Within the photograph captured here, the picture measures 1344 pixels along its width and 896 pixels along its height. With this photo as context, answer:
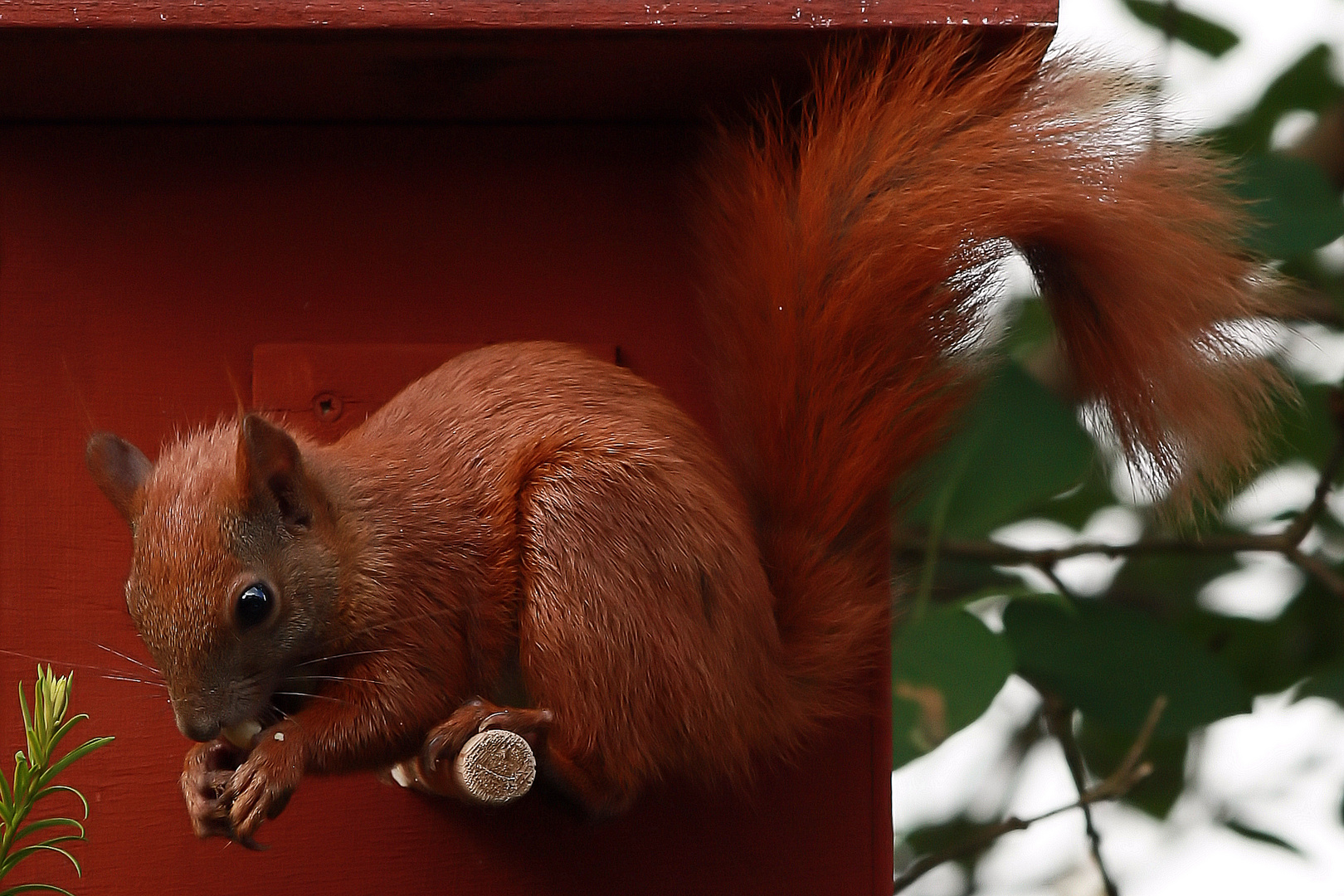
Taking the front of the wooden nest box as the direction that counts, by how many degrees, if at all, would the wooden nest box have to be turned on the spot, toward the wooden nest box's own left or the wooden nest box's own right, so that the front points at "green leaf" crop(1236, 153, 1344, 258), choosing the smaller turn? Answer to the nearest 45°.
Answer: approximately 90° to the wooden nest box's own left

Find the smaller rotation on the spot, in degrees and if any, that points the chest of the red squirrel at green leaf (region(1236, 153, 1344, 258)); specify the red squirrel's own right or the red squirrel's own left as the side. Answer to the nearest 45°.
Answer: approximately 135° to the red squirrel's own right

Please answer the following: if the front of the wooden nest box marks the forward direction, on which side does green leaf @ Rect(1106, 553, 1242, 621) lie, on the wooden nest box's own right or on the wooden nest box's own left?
on the wooden nest box's own left

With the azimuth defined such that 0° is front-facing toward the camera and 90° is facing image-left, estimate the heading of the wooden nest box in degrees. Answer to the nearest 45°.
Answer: approximately 0°

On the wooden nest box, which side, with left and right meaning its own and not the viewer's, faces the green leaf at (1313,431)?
left

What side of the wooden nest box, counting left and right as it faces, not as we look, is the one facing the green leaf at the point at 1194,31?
left

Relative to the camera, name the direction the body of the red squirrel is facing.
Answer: to the viewer's left
